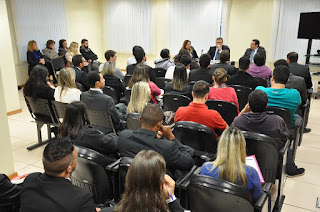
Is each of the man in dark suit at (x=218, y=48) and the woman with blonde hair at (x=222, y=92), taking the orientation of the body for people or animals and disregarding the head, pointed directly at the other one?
yes

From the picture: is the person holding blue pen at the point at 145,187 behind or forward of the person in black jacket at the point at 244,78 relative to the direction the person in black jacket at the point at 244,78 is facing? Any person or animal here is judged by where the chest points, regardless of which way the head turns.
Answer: behind

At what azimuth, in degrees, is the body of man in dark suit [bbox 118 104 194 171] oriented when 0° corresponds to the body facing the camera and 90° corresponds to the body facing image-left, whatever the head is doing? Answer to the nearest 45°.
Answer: approximately 225°

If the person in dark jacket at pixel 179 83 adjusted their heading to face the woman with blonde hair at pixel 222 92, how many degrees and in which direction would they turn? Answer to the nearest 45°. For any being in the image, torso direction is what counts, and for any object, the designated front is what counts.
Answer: approximately 135° to their right

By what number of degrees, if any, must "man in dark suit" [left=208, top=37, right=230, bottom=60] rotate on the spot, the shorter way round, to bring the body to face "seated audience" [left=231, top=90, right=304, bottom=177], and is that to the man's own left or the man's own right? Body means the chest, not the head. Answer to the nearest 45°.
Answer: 0° — they already face them

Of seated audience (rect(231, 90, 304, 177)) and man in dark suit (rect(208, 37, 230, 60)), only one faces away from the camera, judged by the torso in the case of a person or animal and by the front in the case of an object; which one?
the seated audience

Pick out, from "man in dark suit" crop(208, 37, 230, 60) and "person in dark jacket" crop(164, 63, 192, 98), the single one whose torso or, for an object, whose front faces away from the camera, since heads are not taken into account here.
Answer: the person in dark jacket

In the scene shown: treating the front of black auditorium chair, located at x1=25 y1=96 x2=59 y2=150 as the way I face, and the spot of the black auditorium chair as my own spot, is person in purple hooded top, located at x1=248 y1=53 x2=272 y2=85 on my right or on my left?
on my right

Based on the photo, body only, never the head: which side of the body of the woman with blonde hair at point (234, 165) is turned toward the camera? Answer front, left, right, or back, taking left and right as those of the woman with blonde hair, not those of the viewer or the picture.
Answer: back

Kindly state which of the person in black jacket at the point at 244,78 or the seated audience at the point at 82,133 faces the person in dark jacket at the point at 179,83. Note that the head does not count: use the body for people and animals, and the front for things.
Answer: the seated audience at the point at 82,133

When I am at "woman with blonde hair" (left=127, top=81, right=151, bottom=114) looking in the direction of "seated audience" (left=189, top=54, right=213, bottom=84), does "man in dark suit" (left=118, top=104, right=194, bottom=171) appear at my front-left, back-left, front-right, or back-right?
back-right

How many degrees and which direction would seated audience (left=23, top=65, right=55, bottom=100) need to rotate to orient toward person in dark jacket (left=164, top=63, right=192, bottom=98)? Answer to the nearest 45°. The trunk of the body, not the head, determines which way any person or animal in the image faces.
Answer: approximately 45° to their right

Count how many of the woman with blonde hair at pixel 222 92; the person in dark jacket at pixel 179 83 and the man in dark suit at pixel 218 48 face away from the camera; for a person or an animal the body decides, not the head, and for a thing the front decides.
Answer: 2

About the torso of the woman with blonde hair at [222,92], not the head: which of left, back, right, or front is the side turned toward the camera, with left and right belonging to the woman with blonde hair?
back

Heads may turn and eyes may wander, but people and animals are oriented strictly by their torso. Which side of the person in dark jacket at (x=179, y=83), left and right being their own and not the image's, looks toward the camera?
back
